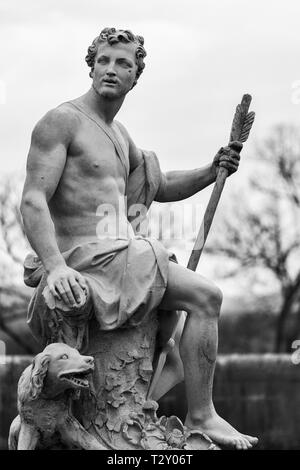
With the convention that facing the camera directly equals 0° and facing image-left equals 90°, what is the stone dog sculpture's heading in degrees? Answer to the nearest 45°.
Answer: approximately 315°

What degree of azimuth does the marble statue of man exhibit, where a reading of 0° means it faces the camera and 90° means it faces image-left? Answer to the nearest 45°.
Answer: approximately 315°
